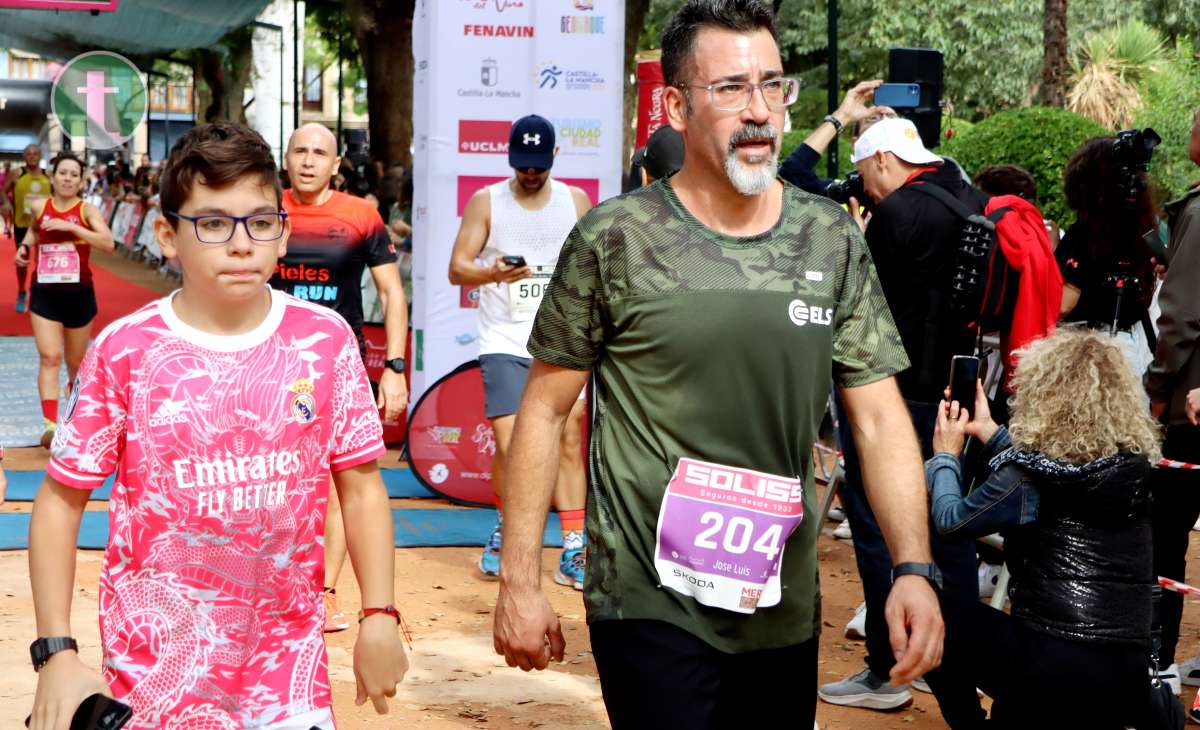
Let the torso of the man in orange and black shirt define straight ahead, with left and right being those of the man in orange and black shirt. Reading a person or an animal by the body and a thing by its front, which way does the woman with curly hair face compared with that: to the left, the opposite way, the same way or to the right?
the opposite way

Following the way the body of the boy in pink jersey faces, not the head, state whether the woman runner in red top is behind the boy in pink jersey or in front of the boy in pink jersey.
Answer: behind

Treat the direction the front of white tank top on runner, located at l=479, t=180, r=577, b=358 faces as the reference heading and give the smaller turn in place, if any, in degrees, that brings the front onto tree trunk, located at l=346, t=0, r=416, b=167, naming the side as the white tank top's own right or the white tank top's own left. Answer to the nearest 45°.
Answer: approximately 180°

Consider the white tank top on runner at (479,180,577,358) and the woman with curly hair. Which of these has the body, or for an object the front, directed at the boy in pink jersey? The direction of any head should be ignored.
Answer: the white tank top on runner

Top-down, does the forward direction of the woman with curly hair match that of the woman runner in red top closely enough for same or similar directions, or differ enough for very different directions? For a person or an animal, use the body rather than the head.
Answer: very different directions

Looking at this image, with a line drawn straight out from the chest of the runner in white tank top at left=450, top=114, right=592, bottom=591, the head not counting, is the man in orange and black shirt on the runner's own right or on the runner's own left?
on the runner's own right

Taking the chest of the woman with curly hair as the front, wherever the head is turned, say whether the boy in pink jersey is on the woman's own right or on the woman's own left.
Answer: on the woman's own left

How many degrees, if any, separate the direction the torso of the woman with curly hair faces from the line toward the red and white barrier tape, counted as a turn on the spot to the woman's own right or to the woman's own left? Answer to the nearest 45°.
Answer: approximately 45° to the woman's own right
